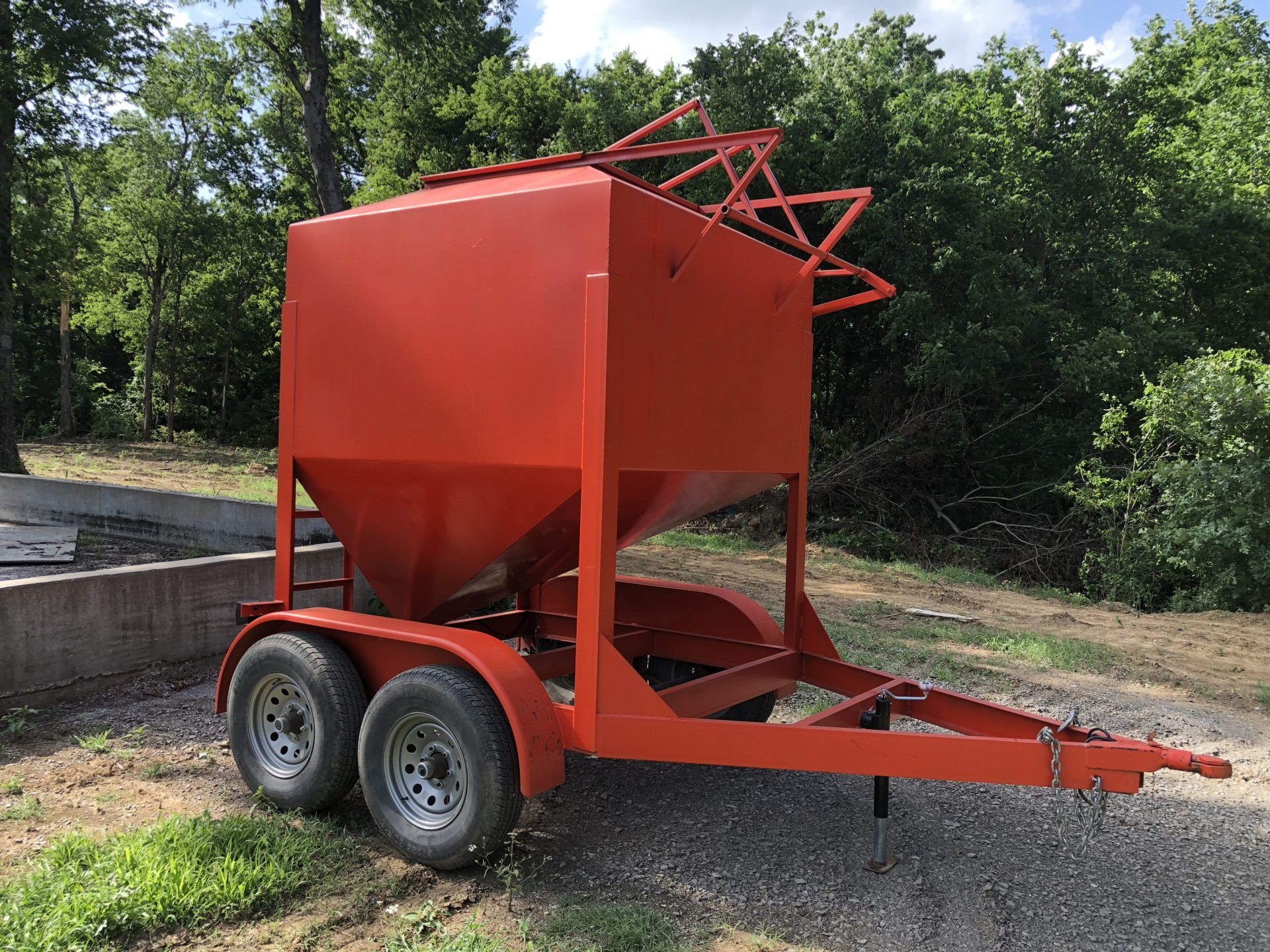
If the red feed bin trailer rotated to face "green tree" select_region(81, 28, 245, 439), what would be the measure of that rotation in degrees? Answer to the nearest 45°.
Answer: approximately 180°

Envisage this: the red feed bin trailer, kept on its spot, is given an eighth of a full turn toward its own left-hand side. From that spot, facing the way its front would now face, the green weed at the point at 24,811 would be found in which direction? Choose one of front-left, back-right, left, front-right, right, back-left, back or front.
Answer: back

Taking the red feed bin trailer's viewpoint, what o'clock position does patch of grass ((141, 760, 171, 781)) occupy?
The patch of grass is roughly at 5 o'clock from the red feed bin trailer.

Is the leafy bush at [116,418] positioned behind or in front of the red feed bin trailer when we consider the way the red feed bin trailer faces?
behind

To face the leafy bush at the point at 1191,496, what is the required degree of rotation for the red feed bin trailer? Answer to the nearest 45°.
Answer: approximately 90° to its left

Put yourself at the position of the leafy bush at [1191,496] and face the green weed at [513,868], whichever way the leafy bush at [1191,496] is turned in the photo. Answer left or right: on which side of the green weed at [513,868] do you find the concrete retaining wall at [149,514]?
right

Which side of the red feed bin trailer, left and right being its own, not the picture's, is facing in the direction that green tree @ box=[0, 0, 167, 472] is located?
back

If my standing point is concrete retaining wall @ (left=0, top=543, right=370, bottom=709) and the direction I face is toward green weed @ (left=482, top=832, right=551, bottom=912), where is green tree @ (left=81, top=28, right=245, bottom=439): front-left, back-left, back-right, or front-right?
back-left

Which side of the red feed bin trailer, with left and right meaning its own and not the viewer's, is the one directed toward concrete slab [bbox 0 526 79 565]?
back

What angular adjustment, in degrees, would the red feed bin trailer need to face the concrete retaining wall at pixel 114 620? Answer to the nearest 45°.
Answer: approximately 180°

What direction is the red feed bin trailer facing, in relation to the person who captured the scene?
facing the viewer and to the right of the viewer
